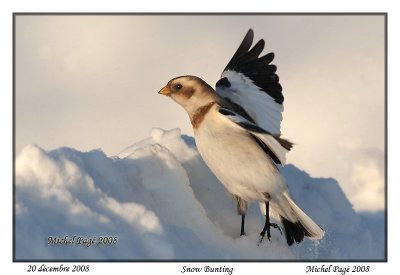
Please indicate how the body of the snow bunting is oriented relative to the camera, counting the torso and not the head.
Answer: to the viewer's left
